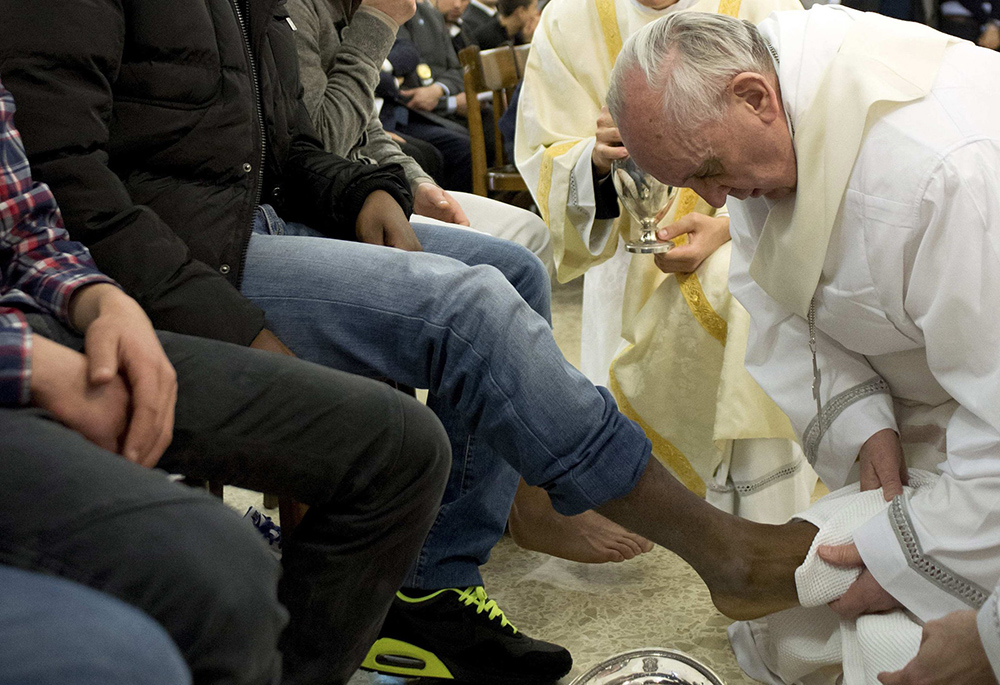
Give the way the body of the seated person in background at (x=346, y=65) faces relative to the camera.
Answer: to the viewer's right

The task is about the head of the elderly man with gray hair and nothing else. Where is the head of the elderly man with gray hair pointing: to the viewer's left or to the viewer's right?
to the viewer's left

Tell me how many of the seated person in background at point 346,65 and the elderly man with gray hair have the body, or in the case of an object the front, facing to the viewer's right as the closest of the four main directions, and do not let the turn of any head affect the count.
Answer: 1

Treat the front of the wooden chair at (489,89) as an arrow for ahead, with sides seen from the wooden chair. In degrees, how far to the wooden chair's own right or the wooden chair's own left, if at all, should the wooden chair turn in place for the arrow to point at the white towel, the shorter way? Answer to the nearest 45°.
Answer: approximately 45° to the wooden chair's own right

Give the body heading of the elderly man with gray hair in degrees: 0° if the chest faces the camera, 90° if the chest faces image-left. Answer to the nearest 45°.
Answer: approximately 45°

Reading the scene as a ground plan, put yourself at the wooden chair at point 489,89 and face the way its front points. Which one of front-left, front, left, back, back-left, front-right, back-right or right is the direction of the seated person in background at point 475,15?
back-left

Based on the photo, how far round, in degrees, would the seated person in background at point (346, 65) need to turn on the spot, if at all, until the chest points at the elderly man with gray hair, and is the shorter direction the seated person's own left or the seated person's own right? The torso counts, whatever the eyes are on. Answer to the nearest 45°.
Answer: approximately 45° to the seated person's own right

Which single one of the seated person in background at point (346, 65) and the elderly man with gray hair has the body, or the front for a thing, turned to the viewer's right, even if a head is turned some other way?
the seated person in background

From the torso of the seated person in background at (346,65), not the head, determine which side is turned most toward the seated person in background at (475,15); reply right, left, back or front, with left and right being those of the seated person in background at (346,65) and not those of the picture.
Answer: left

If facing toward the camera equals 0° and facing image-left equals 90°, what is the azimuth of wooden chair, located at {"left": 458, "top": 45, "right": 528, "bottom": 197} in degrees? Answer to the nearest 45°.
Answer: approximately 315°

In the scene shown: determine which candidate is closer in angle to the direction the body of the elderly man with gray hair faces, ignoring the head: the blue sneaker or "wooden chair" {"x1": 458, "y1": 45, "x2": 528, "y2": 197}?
the blue sneaker
